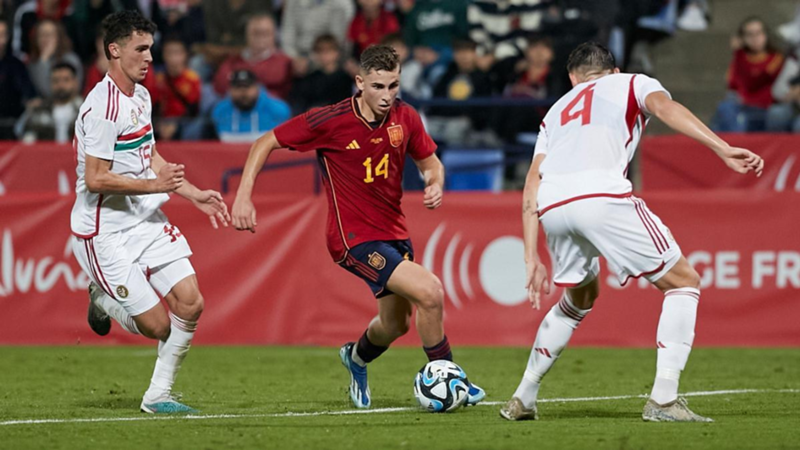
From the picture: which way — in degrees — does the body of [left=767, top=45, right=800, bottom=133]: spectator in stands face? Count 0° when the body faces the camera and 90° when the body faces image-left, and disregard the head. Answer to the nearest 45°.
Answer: approximately 0°

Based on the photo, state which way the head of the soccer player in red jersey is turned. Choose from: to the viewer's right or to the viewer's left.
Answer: to the viewer's right

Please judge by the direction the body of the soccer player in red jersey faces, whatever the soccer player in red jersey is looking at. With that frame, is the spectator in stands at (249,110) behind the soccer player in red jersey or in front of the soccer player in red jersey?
behind

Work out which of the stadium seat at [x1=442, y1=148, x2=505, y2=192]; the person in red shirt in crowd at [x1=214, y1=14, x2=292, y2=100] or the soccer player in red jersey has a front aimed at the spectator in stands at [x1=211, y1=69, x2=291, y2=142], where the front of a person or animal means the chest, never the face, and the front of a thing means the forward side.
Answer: the person in red shirt in crowd

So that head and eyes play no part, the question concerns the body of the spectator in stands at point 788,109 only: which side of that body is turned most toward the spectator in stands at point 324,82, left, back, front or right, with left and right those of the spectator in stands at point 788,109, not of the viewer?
right

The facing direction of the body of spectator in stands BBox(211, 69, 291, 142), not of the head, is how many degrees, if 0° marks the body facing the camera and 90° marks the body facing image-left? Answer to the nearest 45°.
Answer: approximately 0°

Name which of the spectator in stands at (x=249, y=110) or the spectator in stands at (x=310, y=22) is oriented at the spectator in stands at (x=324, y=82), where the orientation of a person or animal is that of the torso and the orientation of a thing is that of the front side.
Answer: the spectator in stands at (x=310, y=22)

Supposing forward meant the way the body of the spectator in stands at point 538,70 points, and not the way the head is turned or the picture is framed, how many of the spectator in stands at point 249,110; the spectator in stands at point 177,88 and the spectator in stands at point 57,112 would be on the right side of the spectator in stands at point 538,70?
3

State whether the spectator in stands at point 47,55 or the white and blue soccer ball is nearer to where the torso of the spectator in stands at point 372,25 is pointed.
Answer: the white and blue soccer ball
